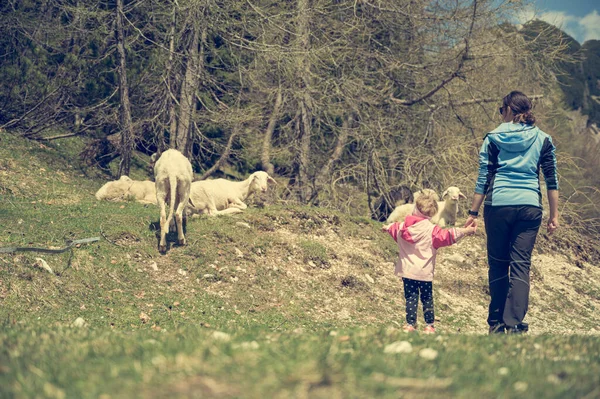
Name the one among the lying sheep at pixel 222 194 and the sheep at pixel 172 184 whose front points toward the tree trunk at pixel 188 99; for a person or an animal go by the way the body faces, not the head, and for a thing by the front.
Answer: the sheep

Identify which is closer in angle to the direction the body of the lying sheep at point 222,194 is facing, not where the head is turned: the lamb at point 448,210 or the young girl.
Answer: the lamb

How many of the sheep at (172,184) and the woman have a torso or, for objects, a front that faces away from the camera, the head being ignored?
2

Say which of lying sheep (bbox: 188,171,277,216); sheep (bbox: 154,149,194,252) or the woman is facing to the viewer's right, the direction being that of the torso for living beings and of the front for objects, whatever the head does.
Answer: the lying sheep

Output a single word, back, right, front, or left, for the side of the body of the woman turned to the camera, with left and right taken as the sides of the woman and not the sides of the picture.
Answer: back

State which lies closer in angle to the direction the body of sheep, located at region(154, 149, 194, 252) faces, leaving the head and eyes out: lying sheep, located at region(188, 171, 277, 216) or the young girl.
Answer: the lying sheep

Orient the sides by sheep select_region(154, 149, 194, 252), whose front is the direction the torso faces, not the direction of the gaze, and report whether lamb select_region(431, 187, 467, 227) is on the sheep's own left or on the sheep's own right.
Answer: on the sheep's own right

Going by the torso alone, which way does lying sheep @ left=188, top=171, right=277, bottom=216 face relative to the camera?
to the viewer's right

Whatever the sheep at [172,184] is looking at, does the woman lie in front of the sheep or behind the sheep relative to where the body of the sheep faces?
behind

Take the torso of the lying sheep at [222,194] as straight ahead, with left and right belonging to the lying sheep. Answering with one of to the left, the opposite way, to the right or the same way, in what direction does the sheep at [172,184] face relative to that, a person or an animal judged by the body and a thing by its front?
to the left

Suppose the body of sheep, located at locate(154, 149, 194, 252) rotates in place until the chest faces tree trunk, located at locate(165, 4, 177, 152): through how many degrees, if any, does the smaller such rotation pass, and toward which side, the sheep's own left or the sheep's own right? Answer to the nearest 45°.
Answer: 0° — it already faces it
